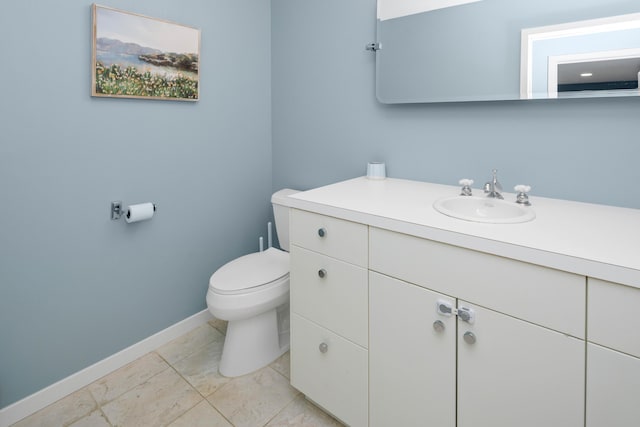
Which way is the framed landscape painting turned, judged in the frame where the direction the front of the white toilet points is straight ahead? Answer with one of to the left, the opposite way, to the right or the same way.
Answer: to the left

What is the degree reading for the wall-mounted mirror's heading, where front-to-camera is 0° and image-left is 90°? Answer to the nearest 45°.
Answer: approximately 0°

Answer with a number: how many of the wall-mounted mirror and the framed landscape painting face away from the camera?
0

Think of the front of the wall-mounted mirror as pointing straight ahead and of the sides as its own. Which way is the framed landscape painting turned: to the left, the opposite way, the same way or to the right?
to the left

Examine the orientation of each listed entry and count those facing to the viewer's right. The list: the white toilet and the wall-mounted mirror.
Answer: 0

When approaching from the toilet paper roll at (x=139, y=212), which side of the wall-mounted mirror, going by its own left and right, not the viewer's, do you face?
right

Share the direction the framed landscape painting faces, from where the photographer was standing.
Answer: facing the viewer and to the right of the viewer

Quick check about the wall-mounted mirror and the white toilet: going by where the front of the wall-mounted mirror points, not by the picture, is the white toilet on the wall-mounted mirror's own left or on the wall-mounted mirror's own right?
on the wall-mounted mirror's own right

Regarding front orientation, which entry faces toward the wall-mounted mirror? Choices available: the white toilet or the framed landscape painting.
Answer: the framed landscape painting
